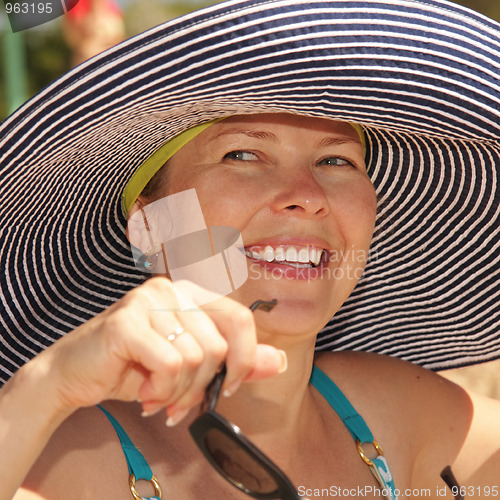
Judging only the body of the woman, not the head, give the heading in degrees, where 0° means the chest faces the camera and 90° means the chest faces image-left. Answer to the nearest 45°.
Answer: approximately 0°
